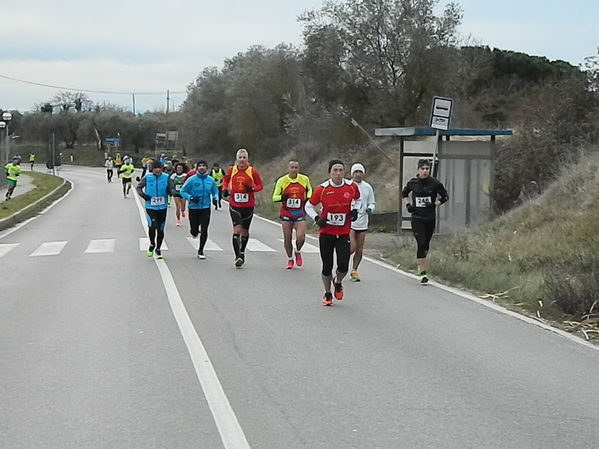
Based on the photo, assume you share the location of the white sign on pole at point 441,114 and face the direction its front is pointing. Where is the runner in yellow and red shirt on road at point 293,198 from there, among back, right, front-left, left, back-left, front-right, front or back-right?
front-right

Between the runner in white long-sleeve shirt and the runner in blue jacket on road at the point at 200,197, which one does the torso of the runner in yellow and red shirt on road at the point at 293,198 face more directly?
the runner in white long-sleeve shirt

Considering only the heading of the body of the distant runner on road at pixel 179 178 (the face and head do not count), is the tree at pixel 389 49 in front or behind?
behind

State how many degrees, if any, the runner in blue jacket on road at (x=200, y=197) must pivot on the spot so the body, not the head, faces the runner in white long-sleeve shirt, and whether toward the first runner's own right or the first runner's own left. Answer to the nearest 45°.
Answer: approximately 45° to the first runner's own left

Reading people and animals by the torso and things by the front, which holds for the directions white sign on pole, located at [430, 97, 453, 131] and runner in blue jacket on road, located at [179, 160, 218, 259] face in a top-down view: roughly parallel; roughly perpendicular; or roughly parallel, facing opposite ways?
roughly parallel

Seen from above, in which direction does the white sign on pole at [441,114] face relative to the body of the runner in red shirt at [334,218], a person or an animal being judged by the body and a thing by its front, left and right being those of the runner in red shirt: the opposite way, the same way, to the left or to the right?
the same way

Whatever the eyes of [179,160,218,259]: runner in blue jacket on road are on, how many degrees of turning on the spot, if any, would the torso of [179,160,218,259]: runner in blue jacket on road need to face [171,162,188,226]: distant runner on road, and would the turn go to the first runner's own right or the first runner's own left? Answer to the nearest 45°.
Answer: approximately 180°

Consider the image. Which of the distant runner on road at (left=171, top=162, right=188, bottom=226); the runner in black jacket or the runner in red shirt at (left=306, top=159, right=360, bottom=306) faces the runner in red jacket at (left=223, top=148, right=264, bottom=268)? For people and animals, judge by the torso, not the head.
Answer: the distant runner on road

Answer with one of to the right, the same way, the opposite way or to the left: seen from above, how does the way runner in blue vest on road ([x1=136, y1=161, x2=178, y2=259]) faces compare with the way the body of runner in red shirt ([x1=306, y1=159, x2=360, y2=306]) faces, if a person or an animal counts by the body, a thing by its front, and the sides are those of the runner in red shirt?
the same way

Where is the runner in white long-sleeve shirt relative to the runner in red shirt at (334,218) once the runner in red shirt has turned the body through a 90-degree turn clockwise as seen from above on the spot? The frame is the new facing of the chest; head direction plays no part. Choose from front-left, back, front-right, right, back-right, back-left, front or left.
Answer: right

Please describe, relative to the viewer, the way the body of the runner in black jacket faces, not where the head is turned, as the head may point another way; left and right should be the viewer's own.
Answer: facing the viewer

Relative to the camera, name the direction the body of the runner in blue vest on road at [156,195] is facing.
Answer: toward the camera

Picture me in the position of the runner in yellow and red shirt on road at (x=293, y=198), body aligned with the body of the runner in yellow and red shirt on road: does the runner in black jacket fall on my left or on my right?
on my left

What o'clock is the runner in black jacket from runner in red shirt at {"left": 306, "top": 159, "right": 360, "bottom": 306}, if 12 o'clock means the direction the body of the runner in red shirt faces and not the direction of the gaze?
The runner in black jacket is roughly at 7 o'clock from the runner in red shirt.

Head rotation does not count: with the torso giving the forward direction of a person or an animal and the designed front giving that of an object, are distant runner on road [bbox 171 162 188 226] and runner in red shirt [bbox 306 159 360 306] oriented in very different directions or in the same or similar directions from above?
same or similar directions

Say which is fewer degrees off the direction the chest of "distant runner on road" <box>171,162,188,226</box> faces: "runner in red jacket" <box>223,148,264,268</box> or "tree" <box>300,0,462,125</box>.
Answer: the runner in red jacket

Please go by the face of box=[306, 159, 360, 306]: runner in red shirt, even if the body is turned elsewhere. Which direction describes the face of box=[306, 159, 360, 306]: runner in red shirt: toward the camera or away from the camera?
toward the camera
